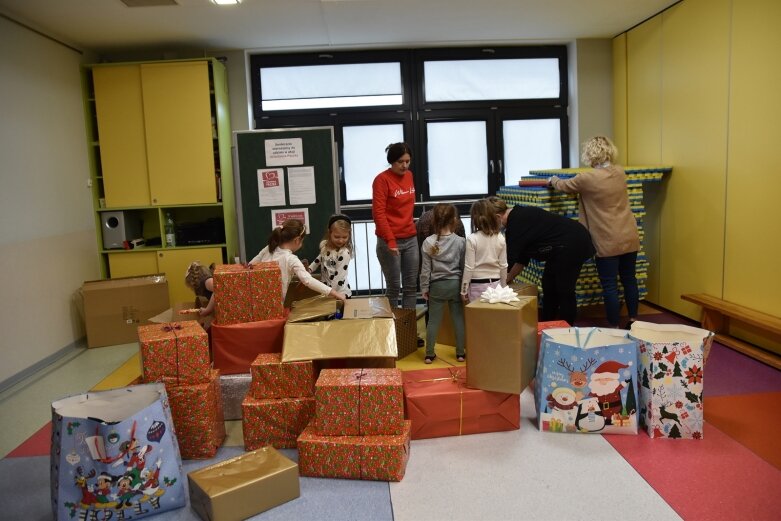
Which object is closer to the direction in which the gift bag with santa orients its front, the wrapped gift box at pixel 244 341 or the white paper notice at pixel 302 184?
the wrapped gift box

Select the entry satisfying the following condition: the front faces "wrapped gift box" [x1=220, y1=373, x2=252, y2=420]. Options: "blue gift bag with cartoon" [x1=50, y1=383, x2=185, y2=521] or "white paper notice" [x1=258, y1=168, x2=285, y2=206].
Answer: the white paper notice

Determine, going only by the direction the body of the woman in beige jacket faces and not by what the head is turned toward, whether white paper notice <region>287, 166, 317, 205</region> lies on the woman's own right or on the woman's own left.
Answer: on the woman's own left

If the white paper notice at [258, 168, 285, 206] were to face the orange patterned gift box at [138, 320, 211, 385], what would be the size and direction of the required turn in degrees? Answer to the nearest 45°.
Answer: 0° — it already faces it

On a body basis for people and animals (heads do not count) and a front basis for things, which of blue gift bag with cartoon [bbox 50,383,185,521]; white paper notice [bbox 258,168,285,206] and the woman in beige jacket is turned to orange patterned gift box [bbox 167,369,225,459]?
the white paper notice

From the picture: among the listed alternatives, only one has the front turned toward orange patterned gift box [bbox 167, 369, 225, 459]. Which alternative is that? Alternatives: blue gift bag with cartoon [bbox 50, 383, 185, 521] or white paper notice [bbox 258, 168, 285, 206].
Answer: the white paper notice

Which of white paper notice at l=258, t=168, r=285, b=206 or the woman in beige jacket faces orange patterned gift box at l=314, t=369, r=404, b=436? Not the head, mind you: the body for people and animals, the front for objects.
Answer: the white paper notice

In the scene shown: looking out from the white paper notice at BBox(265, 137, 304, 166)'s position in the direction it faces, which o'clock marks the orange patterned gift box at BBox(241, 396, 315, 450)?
The orange patterned gift box is roughly at 12 o'clock from the white paper notice.

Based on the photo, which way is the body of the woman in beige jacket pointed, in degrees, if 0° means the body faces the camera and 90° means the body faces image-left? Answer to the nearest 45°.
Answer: approximately 135°

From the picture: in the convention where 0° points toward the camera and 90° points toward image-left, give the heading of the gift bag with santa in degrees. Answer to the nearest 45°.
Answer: approximately 0°

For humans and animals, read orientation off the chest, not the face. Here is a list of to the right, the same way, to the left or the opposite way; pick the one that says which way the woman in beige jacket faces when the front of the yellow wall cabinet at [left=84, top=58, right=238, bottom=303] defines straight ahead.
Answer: the opposite way
